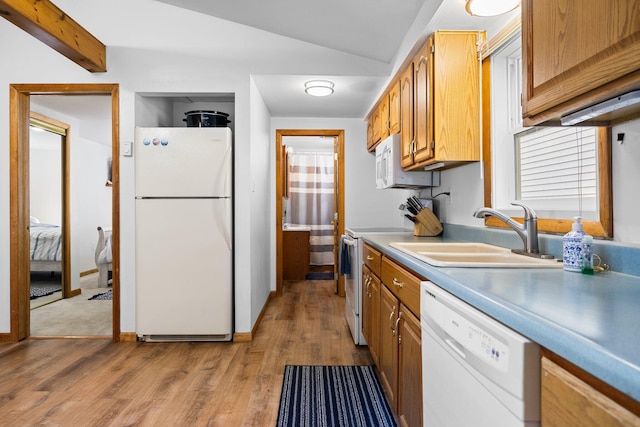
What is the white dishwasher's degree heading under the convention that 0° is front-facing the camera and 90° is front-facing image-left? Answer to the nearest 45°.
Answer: approximately 45°

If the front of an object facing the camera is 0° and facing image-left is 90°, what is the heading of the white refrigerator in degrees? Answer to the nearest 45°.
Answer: approximately 0°

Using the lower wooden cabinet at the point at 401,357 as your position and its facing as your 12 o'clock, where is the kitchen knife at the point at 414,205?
The kitchen knife is roughly at 3 o'clock from the lower wooden cabinet.

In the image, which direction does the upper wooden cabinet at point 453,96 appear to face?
to the viewer's left

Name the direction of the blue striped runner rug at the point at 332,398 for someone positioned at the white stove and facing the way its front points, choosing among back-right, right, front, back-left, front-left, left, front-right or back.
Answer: left

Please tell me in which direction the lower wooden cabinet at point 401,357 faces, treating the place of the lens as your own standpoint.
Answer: facing to the left of the viewer

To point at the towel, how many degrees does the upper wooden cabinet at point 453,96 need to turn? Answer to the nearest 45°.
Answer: approximately 45° to its right

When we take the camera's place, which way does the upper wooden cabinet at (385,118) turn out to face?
facing to the left of the viewer

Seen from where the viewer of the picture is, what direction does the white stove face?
facing to the left of the viewer
